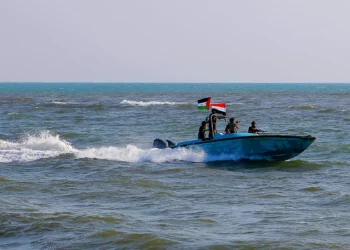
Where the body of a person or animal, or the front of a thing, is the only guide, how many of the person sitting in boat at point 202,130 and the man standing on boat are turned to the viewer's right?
2

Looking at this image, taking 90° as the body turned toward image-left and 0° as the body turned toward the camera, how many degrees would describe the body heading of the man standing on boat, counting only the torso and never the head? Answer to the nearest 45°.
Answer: approximately 270°

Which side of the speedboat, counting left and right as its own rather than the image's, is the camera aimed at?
right

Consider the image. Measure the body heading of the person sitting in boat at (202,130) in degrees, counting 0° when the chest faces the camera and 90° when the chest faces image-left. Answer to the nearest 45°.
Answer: approximately 270°
